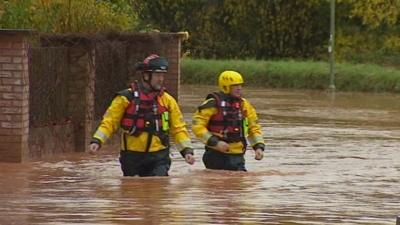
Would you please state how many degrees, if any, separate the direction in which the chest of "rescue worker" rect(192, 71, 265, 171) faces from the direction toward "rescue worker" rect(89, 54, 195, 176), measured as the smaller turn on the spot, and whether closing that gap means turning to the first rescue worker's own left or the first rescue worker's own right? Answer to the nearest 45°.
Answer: approximately 90° to the first rescue worker's own right

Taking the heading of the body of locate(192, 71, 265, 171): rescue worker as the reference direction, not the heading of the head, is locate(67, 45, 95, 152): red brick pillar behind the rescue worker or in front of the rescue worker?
behind

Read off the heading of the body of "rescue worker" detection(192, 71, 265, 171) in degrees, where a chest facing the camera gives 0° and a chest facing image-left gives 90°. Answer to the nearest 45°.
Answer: approximately 315°

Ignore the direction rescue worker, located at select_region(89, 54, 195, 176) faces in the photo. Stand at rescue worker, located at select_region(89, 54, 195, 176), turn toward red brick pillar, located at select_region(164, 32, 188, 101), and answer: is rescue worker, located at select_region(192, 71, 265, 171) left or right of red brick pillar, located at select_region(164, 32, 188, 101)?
right

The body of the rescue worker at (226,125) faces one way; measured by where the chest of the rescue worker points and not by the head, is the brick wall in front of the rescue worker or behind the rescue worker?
behind

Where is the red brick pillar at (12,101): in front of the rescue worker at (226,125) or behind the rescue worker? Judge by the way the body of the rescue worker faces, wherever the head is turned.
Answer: behind
